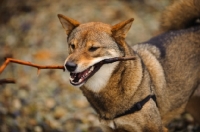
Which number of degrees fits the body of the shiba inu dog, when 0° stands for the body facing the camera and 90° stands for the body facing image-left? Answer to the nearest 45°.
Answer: approximately 45°
